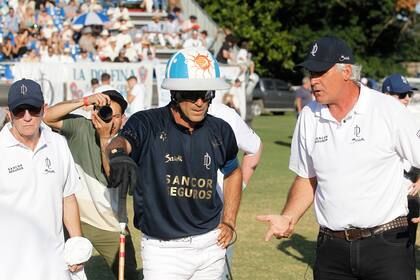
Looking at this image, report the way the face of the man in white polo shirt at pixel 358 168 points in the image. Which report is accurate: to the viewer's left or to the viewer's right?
to the viewer's left

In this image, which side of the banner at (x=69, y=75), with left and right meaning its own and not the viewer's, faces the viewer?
front

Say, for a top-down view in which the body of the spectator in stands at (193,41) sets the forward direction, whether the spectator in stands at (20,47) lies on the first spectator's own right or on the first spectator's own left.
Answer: on the first spectator's own right

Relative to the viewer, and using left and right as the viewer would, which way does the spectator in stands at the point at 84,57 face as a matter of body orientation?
facing the viewer

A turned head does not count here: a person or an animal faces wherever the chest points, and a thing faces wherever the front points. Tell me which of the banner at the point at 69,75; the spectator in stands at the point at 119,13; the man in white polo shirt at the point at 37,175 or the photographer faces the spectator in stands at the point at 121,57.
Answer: the spectator in stands at the point at 119,13

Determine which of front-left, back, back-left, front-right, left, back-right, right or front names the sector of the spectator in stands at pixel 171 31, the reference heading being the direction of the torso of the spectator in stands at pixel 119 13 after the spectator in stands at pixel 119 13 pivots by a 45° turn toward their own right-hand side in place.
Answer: back-left

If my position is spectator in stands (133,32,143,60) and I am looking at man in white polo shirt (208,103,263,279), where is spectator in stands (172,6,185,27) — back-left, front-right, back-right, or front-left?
back-left

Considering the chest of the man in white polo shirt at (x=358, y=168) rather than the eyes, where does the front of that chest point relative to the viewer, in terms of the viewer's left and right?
facing the viewer and to the left of the viewer

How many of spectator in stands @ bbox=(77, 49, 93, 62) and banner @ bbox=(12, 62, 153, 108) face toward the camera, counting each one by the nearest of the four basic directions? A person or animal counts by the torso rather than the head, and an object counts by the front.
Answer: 2

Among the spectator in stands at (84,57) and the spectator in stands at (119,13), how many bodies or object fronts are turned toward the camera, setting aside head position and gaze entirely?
2

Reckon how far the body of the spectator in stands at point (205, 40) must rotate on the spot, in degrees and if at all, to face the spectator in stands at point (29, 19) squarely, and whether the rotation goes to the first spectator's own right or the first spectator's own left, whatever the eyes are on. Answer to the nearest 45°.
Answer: approximately 45° to the first spectator's own right

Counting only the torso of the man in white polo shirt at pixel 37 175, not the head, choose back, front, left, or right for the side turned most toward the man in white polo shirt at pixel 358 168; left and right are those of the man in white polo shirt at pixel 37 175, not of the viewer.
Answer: left
